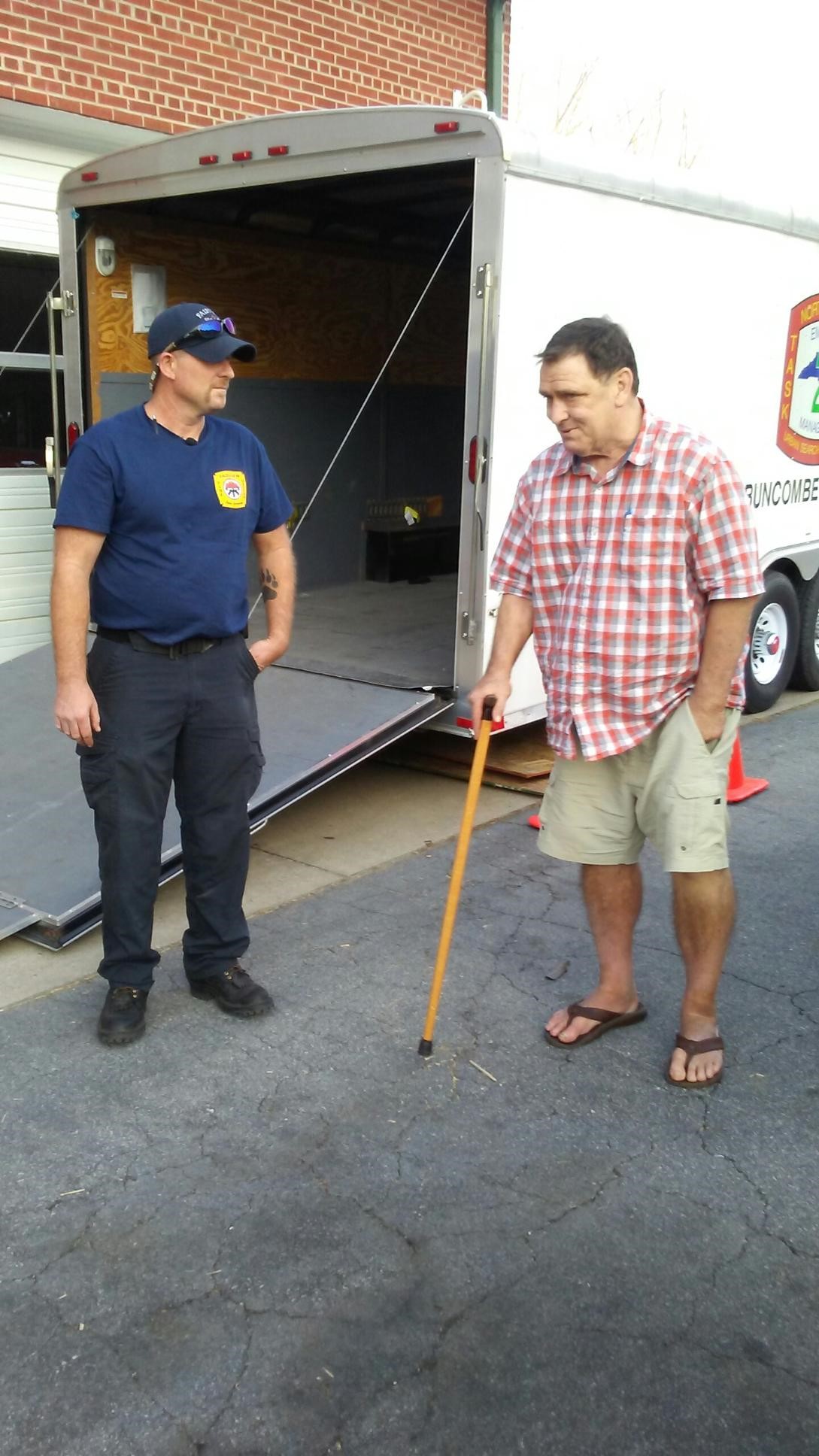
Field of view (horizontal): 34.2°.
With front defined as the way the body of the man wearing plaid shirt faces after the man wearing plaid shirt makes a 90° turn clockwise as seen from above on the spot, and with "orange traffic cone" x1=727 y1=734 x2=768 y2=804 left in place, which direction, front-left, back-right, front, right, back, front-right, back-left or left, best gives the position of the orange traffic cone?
front-right

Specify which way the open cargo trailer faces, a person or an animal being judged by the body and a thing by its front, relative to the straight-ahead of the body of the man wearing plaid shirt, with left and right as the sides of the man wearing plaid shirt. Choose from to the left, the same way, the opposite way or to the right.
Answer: the opposite way

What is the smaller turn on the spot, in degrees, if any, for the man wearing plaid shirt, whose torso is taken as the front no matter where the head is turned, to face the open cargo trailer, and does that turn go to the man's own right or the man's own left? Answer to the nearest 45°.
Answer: approximately 135° to the man's own right

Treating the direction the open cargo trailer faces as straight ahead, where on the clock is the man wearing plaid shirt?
The man wearing plaid shirt is roughly at 4 o'clock from the open cargo trailer.

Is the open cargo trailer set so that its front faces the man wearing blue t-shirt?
no

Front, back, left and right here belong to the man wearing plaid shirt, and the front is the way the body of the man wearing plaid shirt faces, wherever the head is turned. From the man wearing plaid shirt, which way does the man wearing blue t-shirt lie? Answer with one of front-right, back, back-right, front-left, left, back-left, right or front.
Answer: front-right

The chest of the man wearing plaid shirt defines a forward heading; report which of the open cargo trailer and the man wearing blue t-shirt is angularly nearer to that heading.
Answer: the man wearing blue t-shirt

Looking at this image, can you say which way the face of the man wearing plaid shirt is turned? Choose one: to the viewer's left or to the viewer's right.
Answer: to the viewer's left

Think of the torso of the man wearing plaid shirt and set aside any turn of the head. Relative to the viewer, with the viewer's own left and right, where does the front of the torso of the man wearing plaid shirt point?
facing the viewer and to the left of the viewer

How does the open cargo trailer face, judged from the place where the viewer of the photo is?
facing away from the viewer and to the right of the viewer
